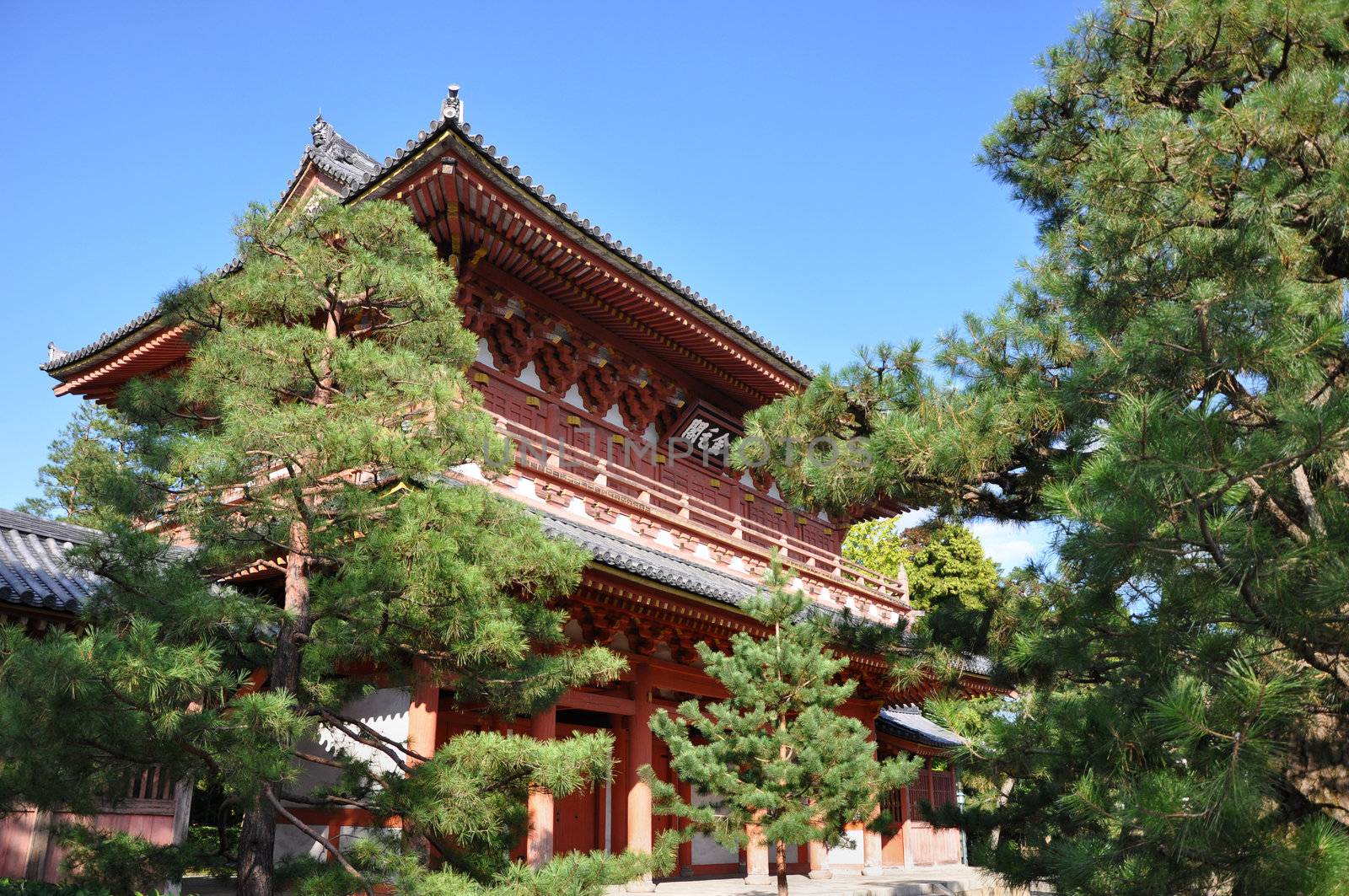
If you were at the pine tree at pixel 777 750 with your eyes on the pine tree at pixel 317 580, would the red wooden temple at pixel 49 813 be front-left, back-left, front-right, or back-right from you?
front-right

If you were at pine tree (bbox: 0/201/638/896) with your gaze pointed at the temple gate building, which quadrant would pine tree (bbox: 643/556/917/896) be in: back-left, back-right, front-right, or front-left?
front-right

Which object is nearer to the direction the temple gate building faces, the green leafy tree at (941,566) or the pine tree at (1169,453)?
the pine tree

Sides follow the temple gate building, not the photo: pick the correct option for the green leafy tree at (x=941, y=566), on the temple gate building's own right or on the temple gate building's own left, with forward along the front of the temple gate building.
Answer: on the temple gate building's own left
